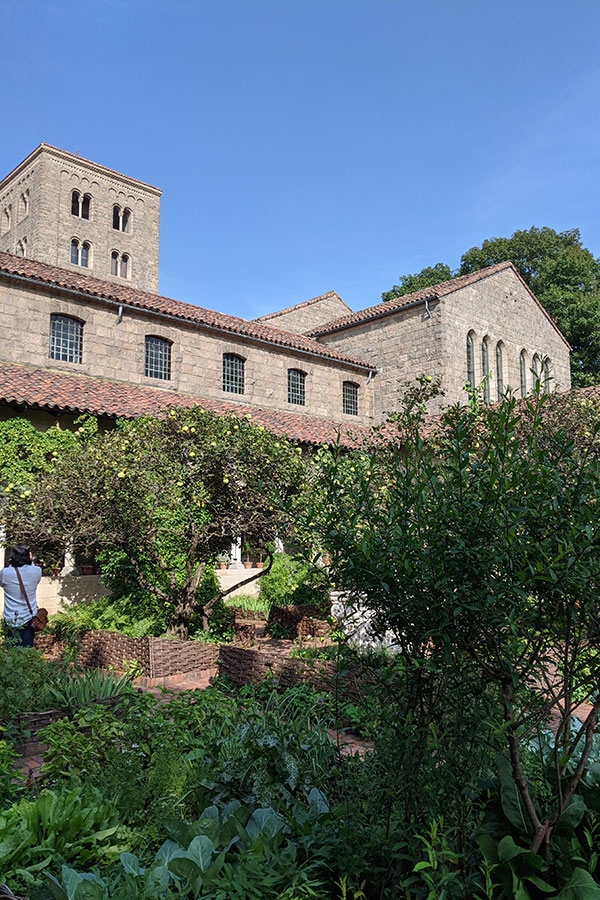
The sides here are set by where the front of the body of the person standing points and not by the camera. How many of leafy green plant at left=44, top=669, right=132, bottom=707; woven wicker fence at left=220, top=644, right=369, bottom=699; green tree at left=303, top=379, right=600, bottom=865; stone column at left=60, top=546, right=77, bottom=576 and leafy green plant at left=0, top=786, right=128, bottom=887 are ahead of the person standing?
1

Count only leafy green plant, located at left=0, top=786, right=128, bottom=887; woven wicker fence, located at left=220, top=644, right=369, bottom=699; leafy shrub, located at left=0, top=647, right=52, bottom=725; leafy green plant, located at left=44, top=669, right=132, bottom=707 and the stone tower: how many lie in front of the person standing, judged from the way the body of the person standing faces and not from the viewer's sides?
1

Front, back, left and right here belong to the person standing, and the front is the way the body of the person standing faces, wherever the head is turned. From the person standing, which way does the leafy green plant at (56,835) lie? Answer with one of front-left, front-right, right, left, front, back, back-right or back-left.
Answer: back

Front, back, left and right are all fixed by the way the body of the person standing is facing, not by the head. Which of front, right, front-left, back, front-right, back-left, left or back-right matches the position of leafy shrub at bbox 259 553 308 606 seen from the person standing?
front-right

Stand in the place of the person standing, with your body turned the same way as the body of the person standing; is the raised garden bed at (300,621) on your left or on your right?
on your right

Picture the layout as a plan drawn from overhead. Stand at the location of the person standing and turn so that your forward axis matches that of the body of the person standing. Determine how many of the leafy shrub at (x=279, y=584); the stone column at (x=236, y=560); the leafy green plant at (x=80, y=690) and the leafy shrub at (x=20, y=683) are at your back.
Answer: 2

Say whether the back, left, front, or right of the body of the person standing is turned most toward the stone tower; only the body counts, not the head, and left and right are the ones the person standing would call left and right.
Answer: front

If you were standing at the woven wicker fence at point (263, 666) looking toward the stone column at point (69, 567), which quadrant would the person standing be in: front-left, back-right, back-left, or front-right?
front-left

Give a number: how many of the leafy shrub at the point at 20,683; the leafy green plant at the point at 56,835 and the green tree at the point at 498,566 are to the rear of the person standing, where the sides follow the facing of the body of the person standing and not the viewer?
3

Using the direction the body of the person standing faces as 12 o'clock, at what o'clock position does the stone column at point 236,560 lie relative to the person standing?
The stone column is roughly at 1 o'clock from the person standing.

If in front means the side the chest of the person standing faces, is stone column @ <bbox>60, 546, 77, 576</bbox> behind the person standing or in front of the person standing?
in front

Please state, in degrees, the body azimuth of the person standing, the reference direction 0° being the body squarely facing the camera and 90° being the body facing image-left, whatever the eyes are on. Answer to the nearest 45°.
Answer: approximately 180°

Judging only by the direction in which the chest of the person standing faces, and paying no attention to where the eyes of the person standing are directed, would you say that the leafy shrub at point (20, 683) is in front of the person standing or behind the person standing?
behind

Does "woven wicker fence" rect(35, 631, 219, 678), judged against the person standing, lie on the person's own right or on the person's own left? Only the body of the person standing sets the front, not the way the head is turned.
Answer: on the person's own right

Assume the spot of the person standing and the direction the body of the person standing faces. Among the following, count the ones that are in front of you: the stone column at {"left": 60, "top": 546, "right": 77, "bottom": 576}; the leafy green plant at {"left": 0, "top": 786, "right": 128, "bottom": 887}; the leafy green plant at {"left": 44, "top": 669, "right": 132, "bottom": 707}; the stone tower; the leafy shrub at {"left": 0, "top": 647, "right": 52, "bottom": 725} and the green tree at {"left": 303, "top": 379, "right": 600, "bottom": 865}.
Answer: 2

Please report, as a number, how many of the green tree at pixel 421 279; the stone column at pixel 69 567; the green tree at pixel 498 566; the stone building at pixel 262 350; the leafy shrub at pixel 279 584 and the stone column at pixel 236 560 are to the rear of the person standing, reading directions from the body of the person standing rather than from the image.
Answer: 1

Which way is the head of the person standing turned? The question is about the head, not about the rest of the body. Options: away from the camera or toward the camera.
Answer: away from the camera
